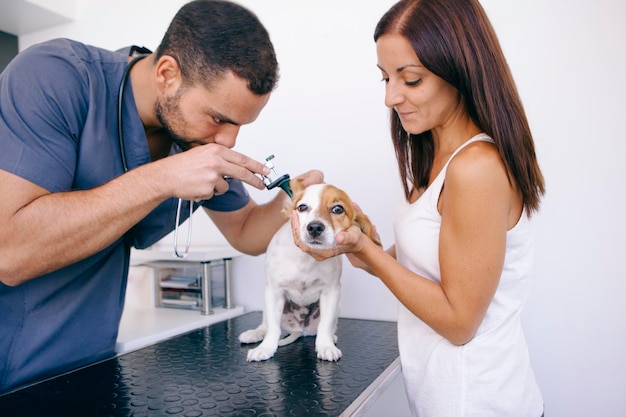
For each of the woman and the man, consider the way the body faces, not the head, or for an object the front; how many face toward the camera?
0

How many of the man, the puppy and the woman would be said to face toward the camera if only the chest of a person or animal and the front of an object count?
1

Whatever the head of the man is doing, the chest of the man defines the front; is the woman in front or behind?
in front

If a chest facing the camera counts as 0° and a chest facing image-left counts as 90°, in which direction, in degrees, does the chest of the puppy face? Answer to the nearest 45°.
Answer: approximately 0°

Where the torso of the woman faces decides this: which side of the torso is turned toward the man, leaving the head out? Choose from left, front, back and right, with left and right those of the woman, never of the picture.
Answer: front

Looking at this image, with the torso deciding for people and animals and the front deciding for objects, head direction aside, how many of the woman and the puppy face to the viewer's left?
1

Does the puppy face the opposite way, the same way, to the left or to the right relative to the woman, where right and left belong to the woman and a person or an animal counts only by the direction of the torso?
to the left

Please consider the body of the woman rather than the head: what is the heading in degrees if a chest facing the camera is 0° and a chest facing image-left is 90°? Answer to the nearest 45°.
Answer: approximately 90°

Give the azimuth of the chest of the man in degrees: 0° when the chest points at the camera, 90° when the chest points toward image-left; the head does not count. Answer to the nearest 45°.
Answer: approximately 270°
